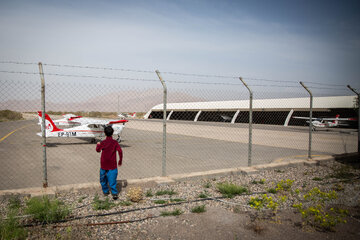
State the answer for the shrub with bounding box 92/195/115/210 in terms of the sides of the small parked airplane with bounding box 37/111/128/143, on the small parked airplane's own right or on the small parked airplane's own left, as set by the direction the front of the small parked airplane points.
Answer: on the small parked airplane's own right

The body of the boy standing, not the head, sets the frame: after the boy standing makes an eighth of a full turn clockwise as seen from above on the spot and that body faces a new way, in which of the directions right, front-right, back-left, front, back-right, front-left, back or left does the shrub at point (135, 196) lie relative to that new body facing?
right

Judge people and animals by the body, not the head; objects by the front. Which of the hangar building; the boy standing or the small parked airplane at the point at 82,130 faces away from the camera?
the boy standing

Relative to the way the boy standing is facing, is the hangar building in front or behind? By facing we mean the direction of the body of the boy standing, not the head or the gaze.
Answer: in front

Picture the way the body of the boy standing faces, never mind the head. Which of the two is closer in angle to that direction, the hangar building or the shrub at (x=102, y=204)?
the hangar building

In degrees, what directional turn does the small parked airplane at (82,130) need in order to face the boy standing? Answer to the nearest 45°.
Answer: approximately 90° to its right

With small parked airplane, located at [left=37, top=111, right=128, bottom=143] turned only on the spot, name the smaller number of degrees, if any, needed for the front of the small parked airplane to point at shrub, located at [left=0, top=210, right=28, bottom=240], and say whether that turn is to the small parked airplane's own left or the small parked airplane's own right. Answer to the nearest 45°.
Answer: approximately 90° to the small parked airplane's own right

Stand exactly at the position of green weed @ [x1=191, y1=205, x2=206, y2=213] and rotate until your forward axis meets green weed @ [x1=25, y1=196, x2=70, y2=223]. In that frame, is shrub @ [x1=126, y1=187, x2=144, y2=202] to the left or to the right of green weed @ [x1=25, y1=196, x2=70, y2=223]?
right

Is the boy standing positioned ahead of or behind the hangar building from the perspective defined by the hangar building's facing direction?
ahead

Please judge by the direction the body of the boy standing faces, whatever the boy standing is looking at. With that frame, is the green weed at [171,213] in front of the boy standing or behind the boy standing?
behind

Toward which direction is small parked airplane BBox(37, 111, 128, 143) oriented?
to the viewer's right

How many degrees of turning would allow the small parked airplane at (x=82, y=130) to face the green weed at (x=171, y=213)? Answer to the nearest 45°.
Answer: approximately 90° to its right

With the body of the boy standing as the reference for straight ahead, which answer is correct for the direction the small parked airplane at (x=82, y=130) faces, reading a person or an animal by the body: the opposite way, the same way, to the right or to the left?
to the right

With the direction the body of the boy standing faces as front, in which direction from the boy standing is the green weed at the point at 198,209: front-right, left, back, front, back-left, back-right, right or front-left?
back-right

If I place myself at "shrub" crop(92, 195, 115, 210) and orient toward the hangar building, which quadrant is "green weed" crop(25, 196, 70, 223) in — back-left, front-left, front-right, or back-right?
back-left

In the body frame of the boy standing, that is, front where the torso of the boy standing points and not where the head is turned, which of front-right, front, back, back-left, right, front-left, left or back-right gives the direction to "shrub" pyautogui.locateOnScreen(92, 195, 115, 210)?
back

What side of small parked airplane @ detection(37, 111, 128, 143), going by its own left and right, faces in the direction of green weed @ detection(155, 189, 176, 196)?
right

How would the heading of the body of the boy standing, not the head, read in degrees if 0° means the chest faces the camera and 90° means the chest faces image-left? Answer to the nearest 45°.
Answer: approximately 180°
